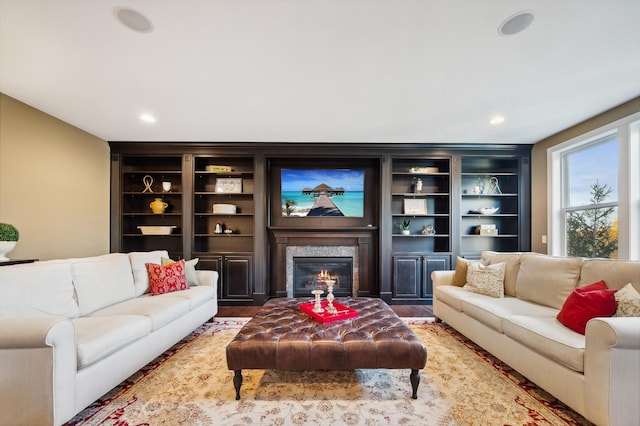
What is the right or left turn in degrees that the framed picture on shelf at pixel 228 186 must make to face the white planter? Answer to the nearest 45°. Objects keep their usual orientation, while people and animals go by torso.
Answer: approximately 45° to its right

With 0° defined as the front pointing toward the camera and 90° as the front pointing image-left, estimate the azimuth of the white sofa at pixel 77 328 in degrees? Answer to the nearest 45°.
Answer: approximately 315°

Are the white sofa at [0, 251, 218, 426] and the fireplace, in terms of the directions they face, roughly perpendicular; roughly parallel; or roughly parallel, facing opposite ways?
roughly perpendicular

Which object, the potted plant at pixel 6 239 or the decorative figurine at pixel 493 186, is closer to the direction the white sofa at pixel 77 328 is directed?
the decorative figurine

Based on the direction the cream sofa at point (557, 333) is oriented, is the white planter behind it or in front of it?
in front

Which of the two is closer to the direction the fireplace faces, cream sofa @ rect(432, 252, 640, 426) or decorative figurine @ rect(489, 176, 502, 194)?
the cream sofa

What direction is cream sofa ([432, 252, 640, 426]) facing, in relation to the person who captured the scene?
facing the viewer and to the left of the viewer

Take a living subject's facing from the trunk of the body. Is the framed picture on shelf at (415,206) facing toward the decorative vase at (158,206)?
no

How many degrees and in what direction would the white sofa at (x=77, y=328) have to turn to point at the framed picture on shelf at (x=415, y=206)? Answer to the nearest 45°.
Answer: approximately 45° to its left

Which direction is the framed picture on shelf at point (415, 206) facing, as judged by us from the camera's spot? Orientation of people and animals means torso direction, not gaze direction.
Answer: facing the viewer

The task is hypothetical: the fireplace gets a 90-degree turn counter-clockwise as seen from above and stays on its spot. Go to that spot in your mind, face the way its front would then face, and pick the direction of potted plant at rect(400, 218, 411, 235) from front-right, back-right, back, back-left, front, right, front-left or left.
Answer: front

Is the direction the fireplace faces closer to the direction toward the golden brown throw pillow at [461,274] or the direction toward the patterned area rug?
the patterned area rug

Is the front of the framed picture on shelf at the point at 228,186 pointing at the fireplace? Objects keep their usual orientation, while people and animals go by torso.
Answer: no

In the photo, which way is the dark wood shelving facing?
toward the camera

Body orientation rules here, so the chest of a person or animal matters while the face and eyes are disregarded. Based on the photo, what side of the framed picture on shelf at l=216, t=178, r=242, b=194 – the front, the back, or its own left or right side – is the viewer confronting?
front

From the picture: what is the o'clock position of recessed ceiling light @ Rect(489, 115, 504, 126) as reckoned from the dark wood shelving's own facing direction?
The recessed ceiling light is roughly at 10 o'clock from the dark wood shelving.

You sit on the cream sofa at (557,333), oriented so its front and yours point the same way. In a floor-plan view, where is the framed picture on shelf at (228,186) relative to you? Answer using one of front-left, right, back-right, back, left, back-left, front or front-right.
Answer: front-right

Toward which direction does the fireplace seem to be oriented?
toward the camera

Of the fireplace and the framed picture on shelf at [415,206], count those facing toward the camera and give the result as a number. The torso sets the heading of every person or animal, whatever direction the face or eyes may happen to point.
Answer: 2

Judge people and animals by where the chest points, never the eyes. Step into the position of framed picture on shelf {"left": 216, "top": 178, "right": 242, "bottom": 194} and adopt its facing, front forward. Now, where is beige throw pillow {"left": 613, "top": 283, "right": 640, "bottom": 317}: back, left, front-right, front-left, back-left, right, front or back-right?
front-left

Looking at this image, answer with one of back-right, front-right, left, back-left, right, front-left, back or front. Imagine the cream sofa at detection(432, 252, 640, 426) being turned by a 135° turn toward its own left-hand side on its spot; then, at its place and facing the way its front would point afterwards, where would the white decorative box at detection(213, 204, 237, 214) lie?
back
